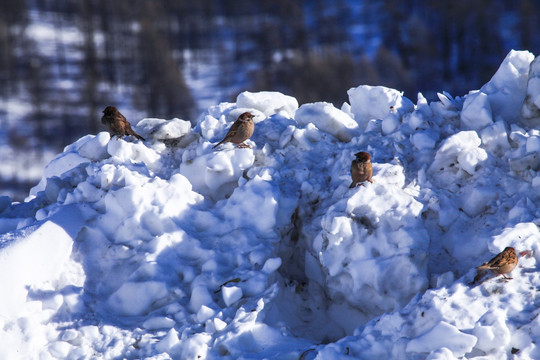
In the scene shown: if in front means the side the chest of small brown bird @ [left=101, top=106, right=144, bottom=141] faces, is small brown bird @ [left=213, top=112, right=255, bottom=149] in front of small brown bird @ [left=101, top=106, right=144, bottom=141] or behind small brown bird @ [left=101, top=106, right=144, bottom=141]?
behind

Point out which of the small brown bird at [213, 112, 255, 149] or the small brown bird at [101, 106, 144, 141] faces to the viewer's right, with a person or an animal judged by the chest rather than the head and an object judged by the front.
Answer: the small brown bird at [213, 112, 255, 149]

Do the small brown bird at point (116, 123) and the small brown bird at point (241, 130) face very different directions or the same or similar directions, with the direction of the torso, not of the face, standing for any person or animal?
very different directions

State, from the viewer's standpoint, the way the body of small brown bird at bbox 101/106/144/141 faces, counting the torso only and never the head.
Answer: to the viewer's left

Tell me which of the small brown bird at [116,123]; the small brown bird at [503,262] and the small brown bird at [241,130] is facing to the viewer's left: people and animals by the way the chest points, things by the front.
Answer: the small brown bird at [116,123]

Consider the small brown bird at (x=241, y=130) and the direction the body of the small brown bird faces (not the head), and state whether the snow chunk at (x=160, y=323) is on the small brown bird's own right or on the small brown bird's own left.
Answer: on the small brown bird's own right

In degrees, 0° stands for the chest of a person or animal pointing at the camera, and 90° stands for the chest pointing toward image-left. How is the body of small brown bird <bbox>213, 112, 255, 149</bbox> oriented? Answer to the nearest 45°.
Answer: approximately 270°

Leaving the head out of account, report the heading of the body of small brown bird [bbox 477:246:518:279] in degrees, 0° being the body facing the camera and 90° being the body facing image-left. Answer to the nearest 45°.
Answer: approximately 270°

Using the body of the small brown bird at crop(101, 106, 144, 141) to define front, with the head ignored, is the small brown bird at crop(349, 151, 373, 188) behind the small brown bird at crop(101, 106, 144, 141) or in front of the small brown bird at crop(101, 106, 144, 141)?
behind
